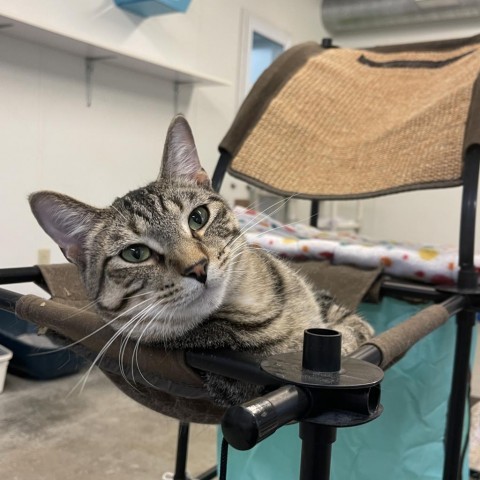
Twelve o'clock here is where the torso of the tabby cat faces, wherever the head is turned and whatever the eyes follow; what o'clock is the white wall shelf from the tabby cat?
The white wall shelf is roughly at 4 o'clock from the tabby cat.

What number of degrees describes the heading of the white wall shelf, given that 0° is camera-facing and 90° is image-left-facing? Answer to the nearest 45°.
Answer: approximately 315°

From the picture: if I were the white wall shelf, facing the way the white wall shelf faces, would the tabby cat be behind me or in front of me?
in front

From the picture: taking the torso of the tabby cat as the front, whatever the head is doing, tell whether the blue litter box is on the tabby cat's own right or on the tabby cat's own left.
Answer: on the tabby cat's own right

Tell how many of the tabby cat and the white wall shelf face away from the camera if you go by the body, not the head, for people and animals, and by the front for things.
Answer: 0

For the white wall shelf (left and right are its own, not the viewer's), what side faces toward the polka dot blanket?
front

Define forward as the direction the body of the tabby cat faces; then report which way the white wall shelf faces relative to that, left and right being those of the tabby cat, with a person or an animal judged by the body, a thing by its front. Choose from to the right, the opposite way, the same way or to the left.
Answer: to the left

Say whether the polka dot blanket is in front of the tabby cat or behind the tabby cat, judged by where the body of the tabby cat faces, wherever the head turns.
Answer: behind
